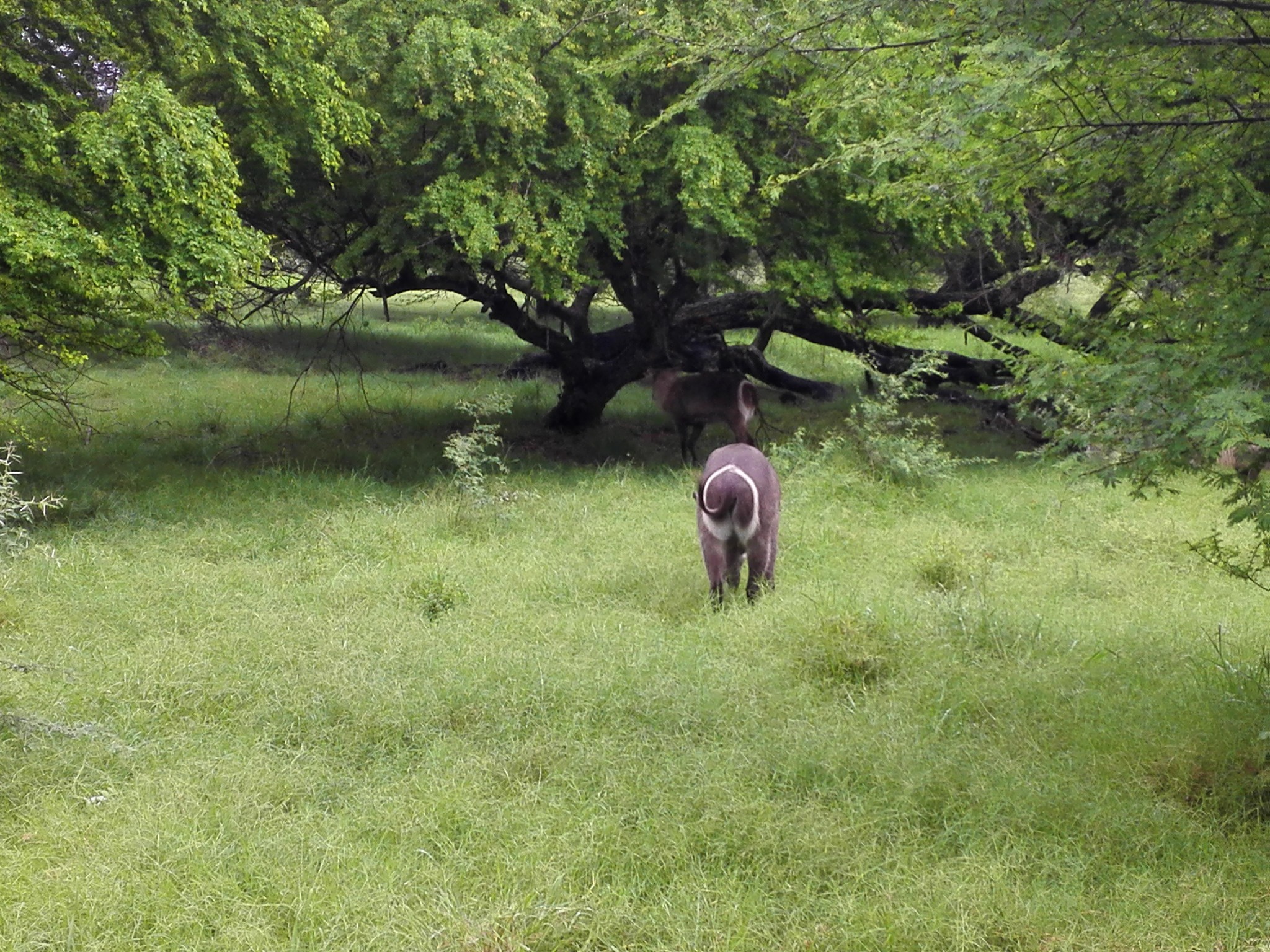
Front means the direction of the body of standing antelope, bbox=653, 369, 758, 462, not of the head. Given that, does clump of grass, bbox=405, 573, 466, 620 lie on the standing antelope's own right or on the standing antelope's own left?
on the standing antelope's own left

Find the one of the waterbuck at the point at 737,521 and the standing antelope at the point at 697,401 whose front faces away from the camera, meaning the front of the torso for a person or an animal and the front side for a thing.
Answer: the waterbuck

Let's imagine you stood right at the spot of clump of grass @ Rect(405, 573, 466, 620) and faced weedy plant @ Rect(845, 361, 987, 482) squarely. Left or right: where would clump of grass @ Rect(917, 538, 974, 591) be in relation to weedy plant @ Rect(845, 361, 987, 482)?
right

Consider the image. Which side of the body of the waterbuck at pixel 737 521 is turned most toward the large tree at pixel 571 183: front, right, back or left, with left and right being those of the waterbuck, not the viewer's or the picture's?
front

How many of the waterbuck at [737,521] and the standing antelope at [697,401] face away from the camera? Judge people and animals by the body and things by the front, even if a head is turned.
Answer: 1

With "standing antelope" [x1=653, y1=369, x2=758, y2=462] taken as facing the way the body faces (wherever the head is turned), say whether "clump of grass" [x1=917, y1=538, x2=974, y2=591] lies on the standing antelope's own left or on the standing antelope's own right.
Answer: on the standing antelope's own left

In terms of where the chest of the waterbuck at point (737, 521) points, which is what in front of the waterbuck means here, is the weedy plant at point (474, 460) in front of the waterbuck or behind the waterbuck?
in front

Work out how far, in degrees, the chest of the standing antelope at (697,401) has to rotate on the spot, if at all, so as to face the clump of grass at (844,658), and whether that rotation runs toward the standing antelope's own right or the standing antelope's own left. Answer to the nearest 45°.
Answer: approximately 90° to the standing antelope's own left

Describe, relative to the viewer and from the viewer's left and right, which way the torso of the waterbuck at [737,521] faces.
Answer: facing away from the viewer

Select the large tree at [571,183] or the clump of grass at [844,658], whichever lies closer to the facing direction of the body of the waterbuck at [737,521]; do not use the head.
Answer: the large tree

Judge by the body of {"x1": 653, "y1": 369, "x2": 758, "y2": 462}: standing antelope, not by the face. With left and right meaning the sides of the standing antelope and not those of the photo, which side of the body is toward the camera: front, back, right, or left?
left

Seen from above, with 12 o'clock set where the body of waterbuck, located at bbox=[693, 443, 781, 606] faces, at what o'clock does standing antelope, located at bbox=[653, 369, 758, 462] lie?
The standing antelope is roughly at 12 o'clock from the waterbuck.

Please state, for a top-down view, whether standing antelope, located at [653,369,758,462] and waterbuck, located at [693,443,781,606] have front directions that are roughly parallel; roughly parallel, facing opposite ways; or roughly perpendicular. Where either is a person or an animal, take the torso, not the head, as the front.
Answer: roughly perpendicular

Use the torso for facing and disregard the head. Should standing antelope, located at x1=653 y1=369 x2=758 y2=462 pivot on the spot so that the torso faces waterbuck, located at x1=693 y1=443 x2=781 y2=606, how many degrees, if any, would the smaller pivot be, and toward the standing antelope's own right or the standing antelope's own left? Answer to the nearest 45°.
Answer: approximately 90° to the standing antelope's own left

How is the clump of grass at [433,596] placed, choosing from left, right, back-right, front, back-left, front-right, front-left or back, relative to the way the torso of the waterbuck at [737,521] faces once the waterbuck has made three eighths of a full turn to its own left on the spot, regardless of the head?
front-right
